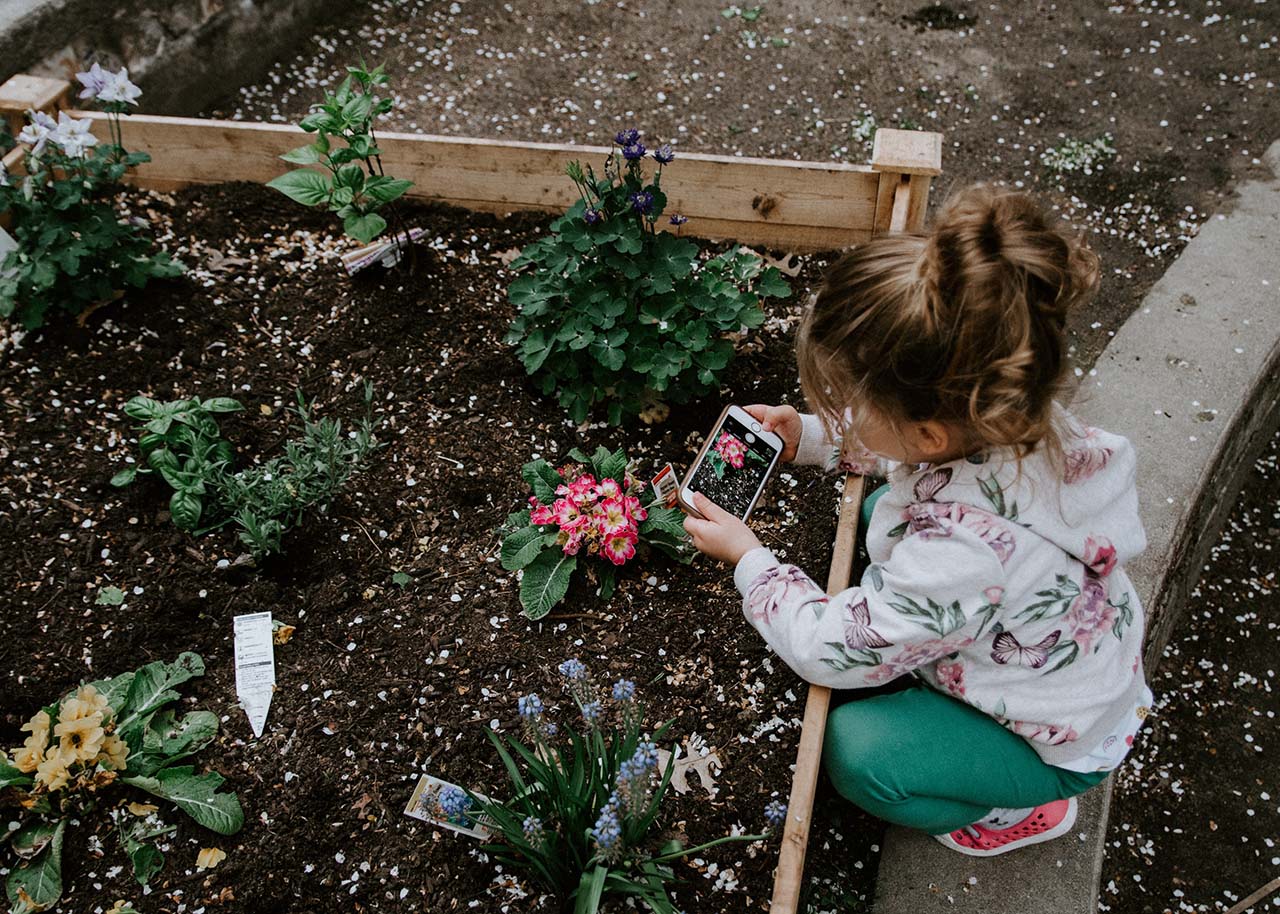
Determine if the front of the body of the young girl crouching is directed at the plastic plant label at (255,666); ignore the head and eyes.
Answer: yes

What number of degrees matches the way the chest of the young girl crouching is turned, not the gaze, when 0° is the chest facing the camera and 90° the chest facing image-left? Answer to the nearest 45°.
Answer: approximately 90°

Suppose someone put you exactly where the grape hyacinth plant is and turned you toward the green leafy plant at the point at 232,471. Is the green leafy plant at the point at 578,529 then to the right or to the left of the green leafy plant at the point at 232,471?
right

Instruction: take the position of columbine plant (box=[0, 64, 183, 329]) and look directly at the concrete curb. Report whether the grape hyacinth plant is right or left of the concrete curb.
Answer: right
